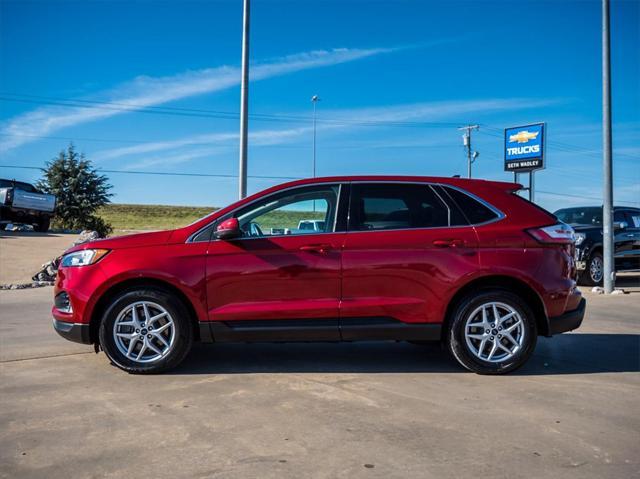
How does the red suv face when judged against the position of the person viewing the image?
facing to the left of the viewer

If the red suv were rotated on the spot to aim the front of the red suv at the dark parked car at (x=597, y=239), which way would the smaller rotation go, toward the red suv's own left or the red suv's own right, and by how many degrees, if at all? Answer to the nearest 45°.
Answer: approximately 135° to the red suv's own right

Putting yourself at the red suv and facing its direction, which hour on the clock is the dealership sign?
The dealership sign is roughly at 4 o'clock from the red suv.

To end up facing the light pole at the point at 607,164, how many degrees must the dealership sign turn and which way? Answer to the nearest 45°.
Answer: approximately 45° to its left

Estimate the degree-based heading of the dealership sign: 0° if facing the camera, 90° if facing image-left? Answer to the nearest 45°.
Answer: approximately 45°

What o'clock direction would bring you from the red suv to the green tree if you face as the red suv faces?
The green tree is roughly at 2 o'clock from the red suv.

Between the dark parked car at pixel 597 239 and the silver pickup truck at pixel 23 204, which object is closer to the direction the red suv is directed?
the silver pickup truck

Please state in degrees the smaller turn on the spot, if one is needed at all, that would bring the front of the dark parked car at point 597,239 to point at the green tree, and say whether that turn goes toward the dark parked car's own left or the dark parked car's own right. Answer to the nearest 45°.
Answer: approximately 45° to the dark parked car's own right

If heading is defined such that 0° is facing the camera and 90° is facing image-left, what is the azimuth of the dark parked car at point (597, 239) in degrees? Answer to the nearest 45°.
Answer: approximately 45°
